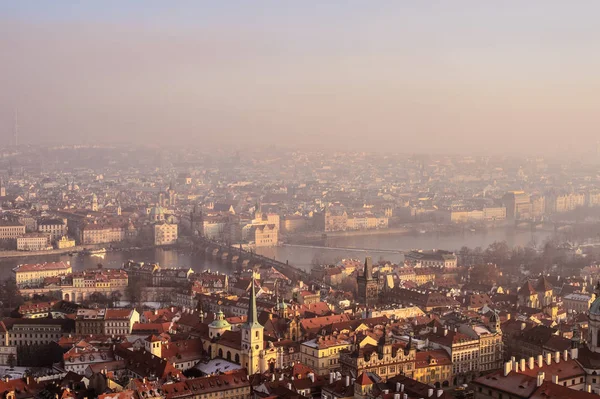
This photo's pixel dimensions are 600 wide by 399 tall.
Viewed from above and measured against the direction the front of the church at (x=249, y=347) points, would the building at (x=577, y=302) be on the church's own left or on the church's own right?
on the church's own left

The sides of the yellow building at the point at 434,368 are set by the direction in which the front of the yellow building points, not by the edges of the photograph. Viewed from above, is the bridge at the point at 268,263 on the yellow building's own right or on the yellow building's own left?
on the yellow building's own right

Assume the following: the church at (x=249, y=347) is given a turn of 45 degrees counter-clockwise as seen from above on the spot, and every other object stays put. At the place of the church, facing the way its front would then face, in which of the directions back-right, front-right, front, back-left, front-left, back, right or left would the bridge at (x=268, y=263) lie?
left

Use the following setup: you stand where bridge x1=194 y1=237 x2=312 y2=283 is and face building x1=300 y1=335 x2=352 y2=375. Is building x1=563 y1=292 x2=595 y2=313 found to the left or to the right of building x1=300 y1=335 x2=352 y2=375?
left

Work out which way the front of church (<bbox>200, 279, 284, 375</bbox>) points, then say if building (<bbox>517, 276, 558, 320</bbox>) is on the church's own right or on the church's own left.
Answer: on the church's own left

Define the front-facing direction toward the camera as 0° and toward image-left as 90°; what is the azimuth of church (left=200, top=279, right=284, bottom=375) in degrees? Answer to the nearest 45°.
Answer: approximately 315°
